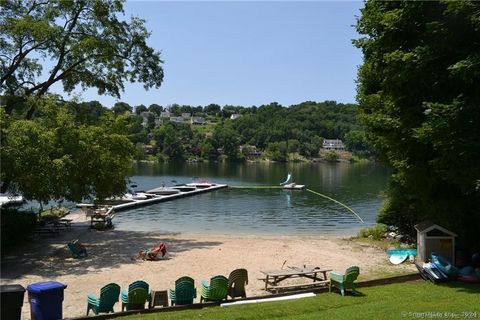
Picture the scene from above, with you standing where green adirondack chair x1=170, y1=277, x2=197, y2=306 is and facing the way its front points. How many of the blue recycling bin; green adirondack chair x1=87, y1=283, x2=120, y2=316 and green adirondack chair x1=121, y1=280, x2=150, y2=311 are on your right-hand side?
0

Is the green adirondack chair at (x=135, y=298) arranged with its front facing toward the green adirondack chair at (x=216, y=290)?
no

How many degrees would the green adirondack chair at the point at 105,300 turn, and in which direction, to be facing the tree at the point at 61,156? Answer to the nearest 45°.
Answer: approximately 45° to its right

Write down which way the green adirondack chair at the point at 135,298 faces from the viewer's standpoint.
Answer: facing away from the viewer and to the left of the viewer

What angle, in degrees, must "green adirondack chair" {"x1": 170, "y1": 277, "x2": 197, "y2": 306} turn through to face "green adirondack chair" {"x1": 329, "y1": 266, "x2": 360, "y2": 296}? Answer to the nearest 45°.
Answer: approximately 135° to its right

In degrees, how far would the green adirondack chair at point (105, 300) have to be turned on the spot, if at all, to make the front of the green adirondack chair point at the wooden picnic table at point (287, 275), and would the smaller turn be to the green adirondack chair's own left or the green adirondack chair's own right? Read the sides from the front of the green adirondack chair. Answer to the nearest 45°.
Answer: approximately 90° to the green adirondack chair's own right

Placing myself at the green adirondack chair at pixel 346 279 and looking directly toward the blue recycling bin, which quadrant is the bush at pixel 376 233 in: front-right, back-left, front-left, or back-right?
back-right

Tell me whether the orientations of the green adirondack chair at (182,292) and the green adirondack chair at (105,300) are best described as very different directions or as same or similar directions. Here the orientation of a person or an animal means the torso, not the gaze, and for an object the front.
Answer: same or similar directions

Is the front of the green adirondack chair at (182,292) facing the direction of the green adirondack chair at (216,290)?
no

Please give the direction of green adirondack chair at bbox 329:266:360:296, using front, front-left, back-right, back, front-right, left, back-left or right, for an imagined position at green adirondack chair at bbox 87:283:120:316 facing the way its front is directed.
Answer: back-right

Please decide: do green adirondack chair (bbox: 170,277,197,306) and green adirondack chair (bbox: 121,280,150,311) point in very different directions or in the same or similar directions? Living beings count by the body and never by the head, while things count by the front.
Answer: same or similar directions

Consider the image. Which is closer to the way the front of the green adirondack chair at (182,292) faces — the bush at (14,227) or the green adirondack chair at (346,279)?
the bush

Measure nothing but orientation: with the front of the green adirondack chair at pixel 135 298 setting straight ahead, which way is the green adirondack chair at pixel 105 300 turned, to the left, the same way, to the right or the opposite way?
the same way

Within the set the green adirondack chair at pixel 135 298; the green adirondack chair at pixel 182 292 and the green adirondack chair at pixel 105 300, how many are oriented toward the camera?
0

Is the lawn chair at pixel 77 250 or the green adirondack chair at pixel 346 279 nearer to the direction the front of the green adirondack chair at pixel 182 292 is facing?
the lawn chair

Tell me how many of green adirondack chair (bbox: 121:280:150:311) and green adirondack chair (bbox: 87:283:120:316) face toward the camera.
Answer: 0

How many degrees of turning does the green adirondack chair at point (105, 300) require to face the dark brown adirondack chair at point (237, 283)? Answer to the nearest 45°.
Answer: approximately 135° to its right

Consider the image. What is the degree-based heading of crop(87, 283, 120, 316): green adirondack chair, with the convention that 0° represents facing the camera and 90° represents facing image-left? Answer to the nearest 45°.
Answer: approximately 135°

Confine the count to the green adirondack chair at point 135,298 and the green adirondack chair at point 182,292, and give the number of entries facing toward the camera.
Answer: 0

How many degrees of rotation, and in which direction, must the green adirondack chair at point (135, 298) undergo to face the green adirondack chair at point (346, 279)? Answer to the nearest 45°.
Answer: approximately 135° to its right

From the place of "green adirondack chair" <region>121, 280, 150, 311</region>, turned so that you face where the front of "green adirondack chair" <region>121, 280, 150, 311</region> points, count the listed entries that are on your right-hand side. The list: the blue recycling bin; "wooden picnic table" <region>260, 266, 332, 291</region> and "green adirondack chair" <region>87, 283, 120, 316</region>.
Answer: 1
